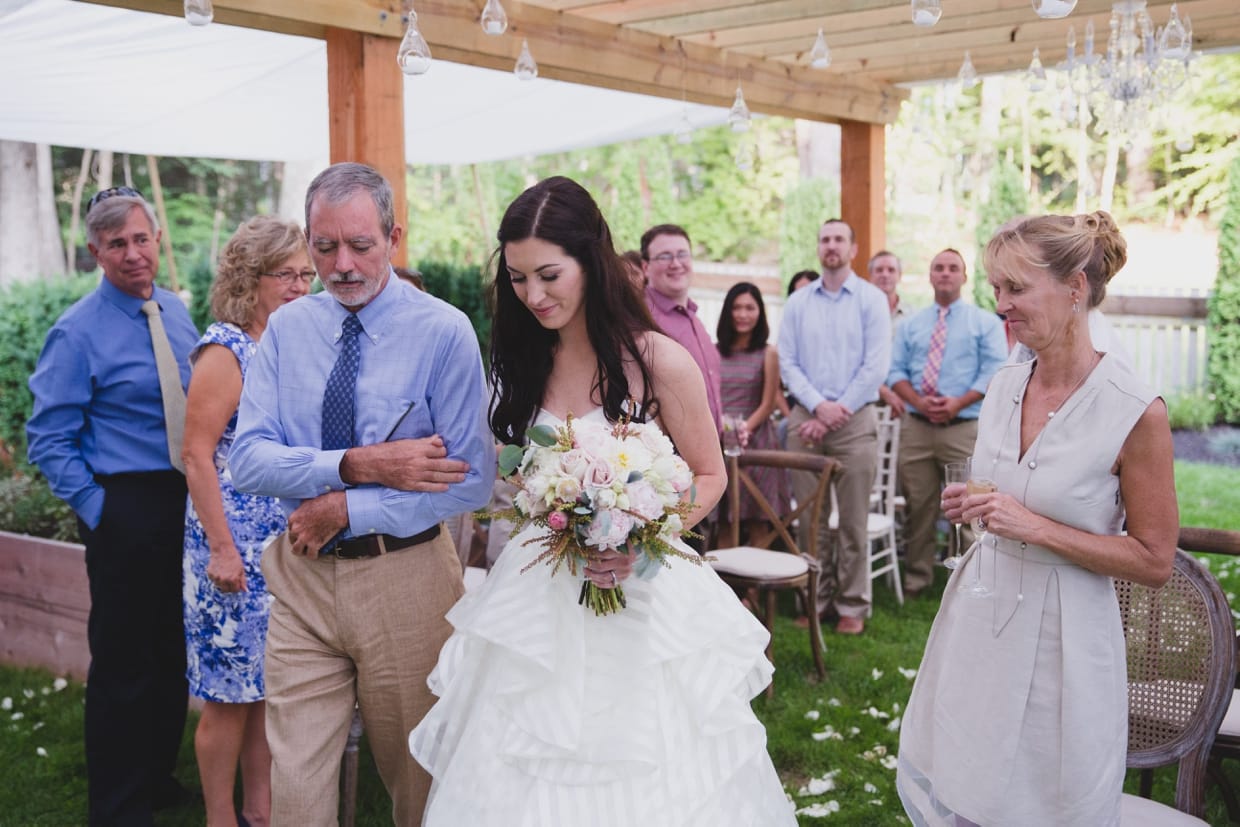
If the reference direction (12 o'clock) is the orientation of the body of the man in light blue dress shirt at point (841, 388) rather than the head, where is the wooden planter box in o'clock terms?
The wooden planter box is roughly at 2 o'clock from the man in light blue dress shirt.

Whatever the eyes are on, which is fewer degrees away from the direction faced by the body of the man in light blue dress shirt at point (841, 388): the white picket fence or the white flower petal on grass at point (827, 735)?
the white flower petal on grass

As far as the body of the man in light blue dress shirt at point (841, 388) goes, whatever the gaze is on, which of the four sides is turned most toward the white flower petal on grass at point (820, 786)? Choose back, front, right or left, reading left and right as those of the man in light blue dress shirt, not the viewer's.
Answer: front

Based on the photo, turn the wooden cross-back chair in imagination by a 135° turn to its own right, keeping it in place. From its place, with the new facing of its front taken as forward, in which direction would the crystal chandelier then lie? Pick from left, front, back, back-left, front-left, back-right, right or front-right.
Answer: front-right

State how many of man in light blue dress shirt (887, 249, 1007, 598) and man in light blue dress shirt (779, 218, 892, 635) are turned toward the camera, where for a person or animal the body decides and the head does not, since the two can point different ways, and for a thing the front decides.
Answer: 2

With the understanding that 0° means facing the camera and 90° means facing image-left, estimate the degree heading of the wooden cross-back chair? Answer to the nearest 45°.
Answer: approximately 45°
